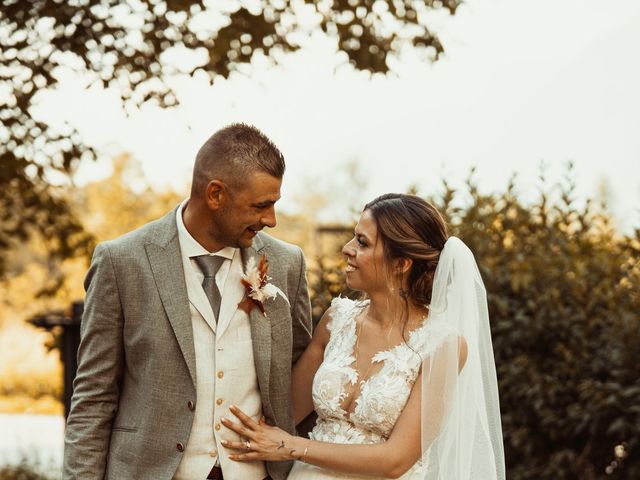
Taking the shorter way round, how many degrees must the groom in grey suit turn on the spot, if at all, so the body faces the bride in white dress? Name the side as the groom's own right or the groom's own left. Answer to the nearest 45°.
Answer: approximately 45° to the groom's own left

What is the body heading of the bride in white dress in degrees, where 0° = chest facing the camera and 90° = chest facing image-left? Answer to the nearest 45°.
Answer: approximately 45°

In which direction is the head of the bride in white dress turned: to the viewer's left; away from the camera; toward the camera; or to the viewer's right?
to the viewer's left

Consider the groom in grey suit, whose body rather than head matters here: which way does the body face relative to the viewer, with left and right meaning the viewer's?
facing the viewer and to the right of the viewer

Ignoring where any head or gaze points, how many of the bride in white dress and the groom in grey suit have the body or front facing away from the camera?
0

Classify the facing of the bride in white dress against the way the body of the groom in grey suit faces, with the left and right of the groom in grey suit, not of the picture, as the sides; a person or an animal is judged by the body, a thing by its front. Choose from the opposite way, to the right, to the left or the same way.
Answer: to the right
